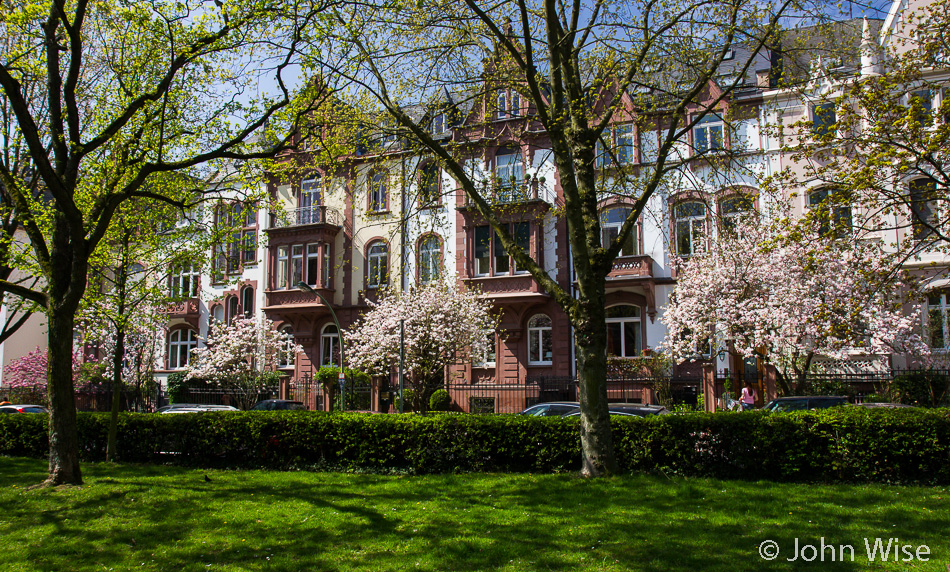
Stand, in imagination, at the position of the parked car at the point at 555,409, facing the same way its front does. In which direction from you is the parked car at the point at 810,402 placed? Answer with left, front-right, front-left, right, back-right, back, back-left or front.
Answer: back

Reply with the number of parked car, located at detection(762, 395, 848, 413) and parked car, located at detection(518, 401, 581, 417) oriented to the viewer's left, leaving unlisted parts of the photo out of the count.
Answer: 2

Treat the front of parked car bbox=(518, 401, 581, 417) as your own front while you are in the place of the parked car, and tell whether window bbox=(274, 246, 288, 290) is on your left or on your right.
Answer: on your right

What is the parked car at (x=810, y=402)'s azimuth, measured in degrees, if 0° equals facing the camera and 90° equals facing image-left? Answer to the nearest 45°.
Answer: approximately 90°

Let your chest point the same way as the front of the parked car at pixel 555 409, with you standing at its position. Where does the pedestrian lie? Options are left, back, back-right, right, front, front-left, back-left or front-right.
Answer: back-right

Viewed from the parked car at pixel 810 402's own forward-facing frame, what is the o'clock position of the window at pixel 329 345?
The window is roughly at 1 o'clock from the parked car.

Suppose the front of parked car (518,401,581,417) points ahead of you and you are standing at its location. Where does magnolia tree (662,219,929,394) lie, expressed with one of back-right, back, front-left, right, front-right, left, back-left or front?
back-right

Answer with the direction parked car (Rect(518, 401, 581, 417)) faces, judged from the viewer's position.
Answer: facing to the left of the viewer
